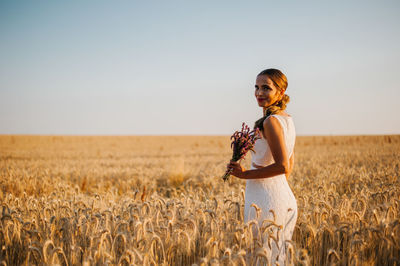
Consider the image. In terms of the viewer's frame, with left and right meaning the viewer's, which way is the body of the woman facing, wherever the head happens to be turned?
facing to the left of the viewer
